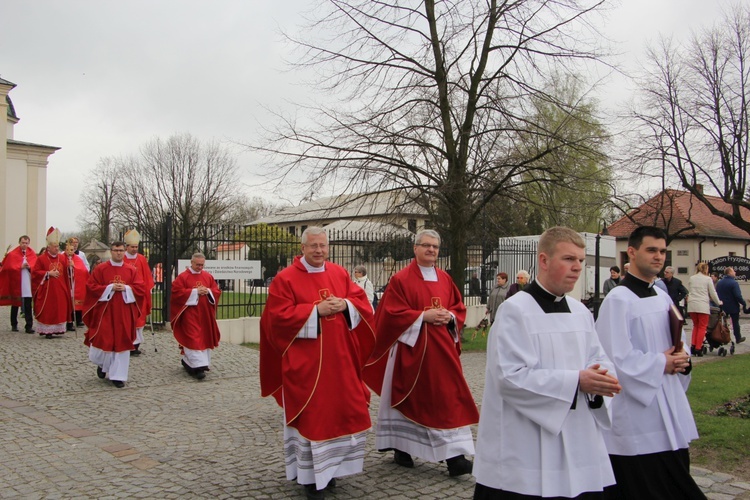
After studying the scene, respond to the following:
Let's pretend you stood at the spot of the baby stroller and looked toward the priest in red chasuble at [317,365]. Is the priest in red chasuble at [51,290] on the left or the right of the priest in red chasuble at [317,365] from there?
right

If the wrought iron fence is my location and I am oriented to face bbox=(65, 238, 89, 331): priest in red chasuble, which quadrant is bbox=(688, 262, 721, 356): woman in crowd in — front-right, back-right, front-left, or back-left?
back-left

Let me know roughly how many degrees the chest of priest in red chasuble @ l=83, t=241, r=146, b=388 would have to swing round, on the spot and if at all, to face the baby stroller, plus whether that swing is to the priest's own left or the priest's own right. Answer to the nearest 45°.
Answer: approximately 90° to the priest's own left

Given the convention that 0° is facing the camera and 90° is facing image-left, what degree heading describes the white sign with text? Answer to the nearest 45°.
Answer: approximately 0°

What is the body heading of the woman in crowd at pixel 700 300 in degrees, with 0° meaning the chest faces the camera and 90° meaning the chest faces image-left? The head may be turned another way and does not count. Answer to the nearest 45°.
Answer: approximately 225°

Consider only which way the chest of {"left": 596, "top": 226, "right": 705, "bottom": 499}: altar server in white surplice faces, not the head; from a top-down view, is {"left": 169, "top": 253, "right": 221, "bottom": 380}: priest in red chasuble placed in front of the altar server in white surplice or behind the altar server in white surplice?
behind

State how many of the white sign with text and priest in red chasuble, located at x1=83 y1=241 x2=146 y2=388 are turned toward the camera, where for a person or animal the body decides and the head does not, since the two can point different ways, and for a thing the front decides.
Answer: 2

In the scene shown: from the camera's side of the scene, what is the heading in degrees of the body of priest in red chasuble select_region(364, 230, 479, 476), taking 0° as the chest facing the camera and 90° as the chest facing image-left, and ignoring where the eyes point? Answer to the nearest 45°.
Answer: approximately 315°

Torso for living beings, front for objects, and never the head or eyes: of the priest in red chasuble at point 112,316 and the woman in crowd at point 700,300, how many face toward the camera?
1

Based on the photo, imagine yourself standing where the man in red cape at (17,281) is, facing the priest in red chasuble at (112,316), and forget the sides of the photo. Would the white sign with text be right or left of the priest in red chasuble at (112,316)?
left

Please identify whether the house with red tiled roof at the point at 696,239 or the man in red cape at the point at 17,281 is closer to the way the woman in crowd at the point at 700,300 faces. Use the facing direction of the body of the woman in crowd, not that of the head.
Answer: the house with red tiled roof
